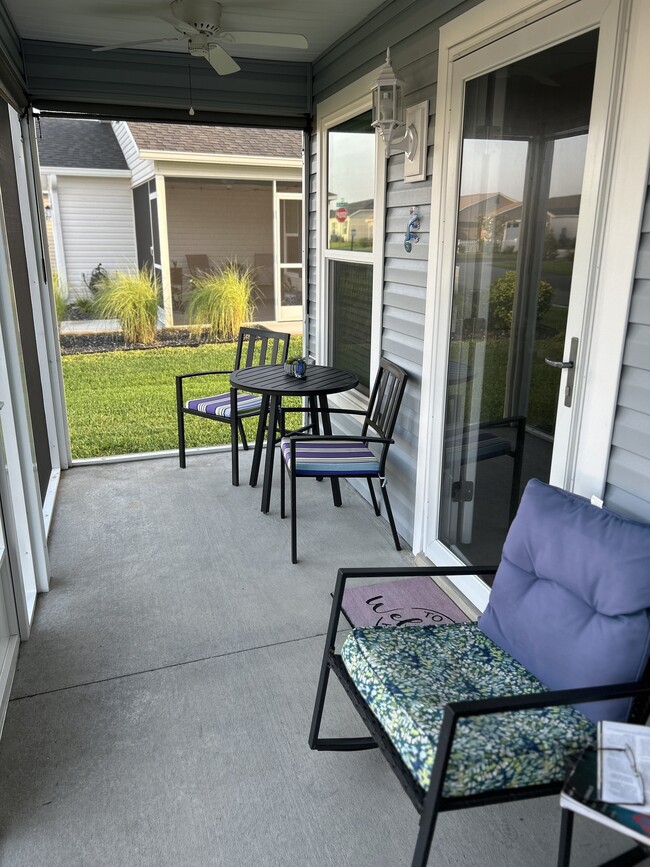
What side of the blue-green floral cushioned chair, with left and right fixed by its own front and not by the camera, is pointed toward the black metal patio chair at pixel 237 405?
right

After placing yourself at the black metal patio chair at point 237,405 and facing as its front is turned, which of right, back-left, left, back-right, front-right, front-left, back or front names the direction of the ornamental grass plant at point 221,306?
back-right

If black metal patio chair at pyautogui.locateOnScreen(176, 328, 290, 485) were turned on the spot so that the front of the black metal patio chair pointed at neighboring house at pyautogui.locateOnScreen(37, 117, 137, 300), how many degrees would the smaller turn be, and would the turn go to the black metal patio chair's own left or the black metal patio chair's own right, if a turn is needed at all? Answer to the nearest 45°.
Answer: approximately 135° to the black metal patio chair's own right

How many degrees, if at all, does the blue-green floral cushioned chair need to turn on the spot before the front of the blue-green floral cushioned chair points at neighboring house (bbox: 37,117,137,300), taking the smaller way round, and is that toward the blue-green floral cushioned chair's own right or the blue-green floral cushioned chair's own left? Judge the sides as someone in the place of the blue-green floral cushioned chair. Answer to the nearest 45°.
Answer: approximately 90° to the blue-green floral cushioned chair's own right

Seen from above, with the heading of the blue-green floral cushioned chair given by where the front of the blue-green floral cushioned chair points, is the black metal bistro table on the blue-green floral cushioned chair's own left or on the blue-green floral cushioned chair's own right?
on the blue-green floral cushioned chair's own right

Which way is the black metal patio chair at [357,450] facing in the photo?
to the viewer's left

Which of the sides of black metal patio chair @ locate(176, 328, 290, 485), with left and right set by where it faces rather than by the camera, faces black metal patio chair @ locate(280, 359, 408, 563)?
left

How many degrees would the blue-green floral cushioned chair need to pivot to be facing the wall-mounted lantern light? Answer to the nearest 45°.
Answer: approximately 135° to its right

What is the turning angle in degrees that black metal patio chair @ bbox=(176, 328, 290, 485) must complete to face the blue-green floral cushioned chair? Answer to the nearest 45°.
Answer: approximately 45° to its left

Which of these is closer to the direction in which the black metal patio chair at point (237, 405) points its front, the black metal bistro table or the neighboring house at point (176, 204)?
the black metal bistro table
